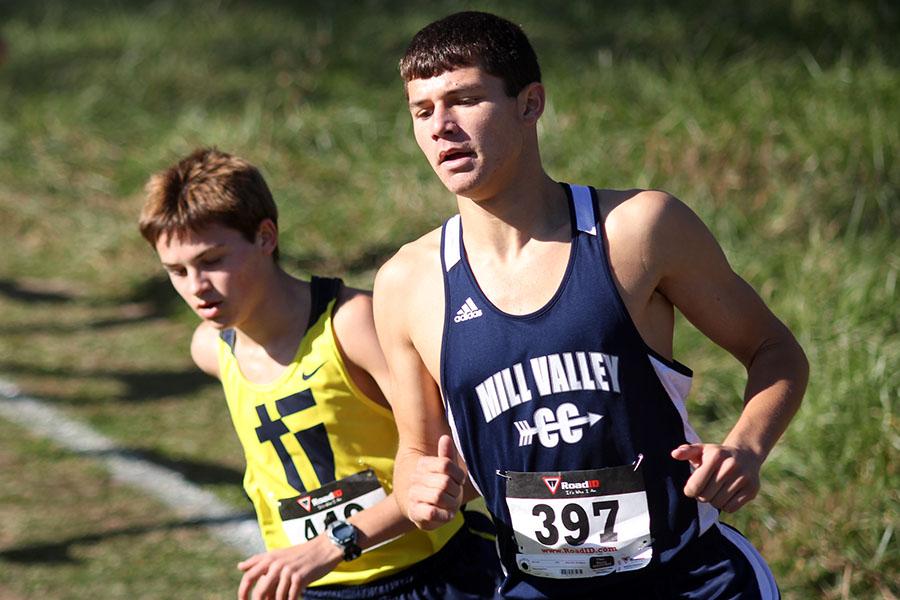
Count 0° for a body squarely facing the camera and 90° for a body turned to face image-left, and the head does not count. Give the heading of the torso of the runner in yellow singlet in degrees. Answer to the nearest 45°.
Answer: approximately 45°

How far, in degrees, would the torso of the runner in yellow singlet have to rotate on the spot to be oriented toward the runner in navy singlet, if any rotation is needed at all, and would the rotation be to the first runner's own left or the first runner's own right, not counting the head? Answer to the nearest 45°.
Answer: approximately 90° to the first runner's own left
